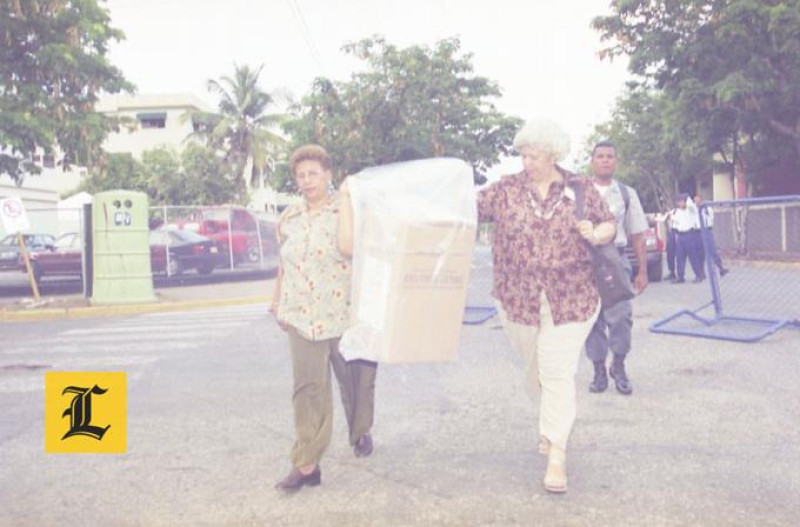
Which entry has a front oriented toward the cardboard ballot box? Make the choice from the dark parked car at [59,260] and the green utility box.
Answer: the green utility box

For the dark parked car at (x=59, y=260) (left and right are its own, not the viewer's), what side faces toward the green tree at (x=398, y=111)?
back

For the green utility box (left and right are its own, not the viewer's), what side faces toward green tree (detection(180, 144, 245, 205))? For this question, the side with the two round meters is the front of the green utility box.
back

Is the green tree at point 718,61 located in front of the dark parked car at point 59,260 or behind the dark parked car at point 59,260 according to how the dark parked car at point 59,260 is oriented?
behind

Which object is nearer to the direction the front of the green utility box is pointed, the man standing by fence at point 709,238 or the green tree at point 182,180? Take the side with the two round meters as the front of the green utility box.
the man standing by fence

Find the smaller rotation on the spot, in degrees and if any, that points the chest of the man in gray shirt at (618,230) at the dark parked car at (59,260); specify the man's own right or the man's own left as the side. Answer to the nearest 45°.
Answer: approximately 135° to the man's own right

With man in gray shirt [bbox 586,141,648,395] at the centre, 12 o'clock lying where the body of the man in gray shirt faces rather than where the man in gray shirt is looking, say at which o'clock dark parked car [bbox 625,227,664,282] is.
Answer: The dark parked car is roughly at 6 o'clock from the man in gray shirt.

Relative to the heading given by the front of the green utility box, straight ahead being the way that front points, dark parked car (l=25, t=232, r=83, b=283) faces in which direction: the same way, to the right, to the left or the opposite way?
to the right

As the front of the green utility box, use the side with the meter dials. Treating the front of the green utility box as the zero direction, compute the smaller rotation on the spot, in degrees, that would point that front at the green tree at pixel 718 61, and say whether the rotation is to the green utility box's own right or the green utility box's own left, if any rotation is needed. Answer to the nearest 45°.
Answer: approximately 90° to the green utility box's own left

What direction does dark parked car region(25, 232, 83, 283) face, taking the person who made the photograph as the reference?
facing to the left of the viewer

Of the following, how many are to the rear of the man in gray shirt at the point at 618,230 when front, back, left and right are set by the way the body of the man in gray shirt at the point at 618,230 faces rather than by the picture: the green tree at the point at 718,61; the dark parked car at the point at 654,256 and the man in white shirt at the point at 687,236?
3

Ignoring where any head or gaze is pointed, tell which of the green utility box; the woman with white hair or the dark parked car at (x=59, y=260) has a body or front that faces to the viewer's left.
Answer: the dark parked car

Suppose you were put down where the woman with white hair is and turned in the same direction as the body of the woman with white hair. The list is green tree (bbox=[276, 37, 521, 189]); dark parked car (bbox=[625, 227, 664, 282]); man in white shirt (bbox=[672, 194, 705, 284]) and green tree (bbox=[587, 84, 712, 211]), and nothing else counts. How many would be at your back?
4
